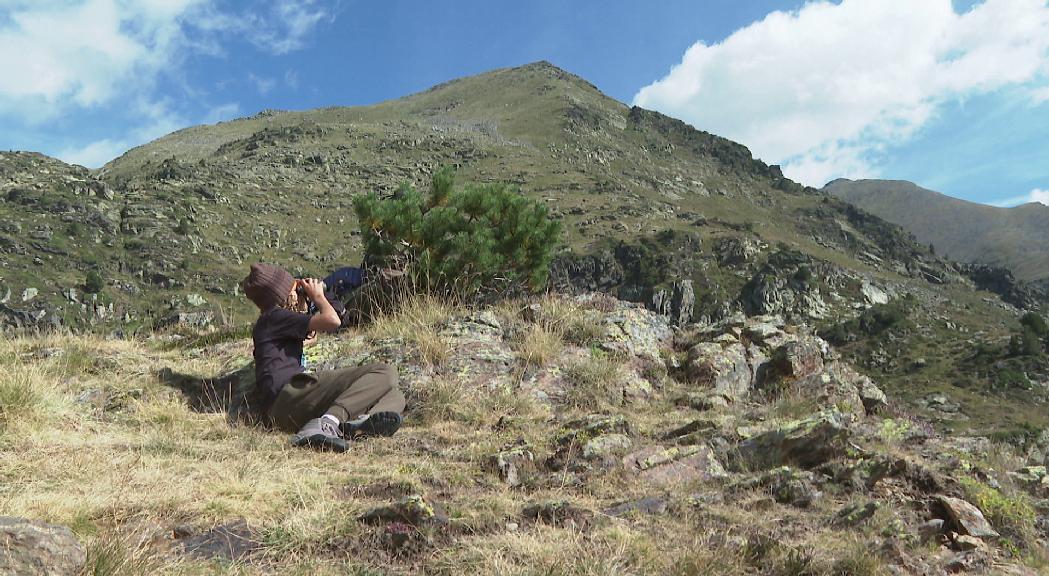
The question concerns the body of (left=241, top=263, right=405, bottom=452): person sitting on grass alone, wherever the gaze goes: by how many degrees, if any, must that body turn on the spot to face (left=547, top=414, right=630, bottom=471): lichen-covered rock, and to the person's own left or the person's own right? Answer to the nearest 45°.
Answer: approximately 45° to the person's own right

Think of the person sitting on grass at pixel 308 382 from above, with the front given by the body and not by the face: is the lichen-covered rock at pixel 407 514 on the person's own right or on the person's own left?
on the person's own right

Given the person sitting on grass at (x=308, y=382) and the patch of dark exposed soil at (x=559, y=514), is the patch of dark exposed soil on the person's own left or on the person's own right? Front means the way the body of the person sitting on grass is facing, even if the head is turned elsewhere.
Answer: on the person's own right

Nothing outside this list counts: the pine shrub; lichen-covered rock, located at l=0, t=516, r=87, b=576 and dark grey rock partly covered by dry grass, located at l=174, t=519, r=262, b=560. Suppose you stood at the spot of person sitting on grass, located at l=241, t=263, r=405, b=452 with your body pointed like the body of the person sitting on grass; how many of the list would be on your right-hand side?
2

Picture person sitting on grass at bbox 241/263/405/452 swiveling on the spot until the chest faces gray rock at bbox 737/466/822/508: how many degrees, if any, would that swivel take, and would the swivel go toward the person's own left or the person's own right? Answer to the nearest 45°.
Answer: approximately 45° to the person's own right

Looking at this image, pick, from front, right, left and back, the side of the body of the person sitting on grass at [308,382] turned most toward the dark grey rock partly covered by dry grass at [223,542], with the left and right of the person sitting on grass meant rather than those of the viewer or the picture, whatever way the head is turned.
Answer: right

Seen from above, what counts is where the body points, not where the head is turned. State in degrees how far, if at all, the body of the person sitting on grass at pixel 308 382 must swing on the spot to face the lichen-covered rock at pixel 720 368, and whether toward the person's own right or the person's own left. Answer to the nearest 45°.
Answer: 0° — they already face it

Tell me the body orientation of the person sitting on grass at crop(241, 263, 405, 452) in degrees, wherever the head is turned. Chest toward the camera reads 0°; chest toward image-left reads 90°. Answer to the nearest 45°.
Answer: approximately 270°

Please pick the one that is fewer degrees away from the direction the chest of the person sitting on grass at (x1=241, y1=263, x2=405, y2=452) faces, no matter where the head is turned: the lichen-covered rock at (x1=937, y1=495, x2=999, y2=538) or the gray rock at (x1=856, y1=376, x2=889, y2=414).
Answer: the gray rock

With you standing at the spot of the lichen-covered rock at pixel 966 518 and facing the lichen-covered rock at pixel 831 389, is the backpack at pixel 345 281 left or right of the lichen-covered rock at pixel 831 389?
left

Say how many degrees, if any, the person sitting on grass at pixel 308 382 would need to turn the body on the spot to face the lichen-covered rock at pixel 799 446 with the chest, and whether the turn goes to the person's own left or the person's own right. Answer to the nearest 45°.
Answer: approximately 45° to the person's own right

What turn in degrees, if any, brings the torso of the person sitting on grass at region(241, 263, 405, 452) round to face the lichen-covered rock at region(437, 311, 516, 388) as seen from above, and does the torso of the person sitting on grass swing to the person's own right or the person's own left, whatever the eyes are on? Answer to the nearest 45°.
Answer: approximately 45° to the person's own left
